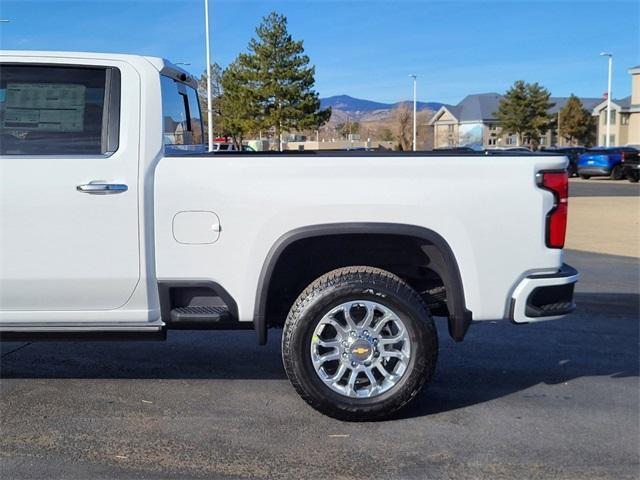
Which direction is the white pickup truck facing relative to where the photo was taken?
to the viewer's left

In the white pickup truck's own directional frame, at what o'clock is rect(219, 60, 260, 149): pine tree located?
The pine tree is roughly at 3 o'clock from the white pickup truck.

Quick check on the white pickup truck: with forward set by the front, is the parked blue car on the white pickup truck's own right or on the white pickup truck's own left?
on the white pickup truck's own right

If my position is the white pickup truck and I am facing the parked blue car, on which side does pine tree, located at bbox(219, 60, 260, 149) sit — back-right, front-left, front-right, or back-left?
front-left

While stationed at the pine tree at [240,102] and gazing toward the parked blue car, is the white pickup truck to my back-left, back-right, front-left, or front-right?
front-right

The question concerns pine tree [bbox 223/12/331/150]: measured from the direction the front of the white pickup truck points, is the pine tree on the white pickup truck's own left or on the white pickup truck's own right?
on the white pickup truck's own right
